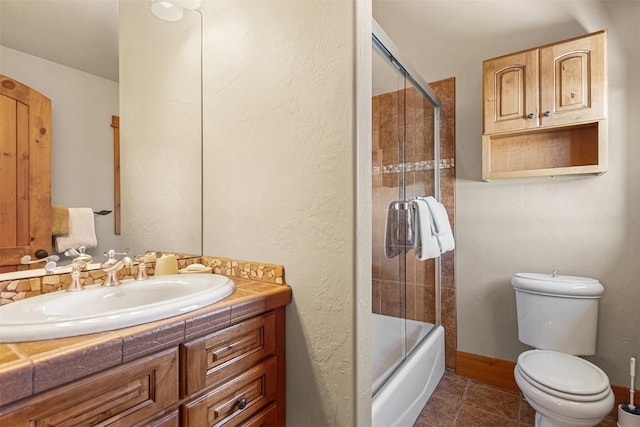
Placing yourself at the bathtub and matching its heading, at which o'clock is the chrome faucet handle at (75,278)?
The chrome faucet handle is roughly at 3 o'clock from the bathtub.

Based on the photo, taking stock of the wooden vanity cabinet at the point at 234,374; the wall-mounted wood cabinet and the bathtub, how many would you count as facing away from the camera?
0

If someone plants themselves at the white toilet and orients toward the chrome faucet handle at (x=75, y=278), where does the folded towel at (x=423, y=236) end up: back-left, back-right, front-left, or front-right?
front-right

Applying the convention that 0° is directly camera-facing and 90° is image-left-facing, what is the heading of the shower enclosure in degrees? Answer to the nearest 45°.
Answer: approximately 315°

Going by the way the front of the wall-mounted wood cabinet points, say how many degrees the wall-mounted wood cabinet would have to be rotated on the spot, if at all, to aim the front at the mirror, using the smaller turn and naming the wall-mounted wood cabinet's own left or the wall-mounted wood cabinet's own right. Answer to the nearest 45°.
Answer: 0° — it already faces it

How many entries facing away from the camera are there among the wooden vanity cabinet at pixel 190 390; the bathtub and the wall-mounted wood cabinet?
0

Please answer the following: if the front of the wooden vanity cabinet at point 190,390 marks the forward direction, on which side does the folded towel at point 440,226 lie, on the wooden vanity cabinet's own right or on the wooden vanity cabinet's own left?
on the wooden vanity cabinet's own left

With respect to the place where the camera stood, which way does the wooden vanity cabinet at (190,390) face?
facing the viewer and to the right of the viewer

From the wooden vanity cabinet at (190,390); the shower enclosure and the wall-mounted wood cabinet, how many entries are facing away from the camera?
0

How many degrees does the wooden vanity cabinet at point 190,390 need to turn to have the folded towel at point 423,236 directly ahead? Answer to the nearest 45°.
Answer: approximately 45° to its left

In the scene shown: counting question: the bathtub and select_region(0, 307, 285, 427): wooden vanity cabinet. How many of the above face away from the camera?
0

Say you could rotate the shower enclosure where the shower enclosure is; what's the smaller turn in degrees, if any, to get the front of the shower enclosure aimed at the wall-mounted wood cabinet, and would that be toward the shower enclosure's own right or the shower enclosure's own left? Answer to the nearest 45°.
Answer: approximately 45° to the shower enclosure's own left

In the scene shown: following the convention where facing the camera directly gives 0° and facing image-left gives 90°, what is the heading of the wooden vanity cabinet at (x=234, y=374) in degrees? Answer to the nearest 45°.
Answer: approximately 315°

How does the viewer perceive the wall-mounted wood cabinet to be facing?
facing the viewer and to the left of the viewer

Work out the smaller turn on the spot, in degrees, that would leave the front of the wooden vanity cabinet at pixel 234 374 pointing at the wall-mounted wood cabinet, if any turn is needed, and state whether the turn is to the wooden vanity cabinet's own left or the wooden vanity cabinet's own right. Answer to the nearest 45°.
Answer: approximately 45° to the wooden vanity cabinet's own left
